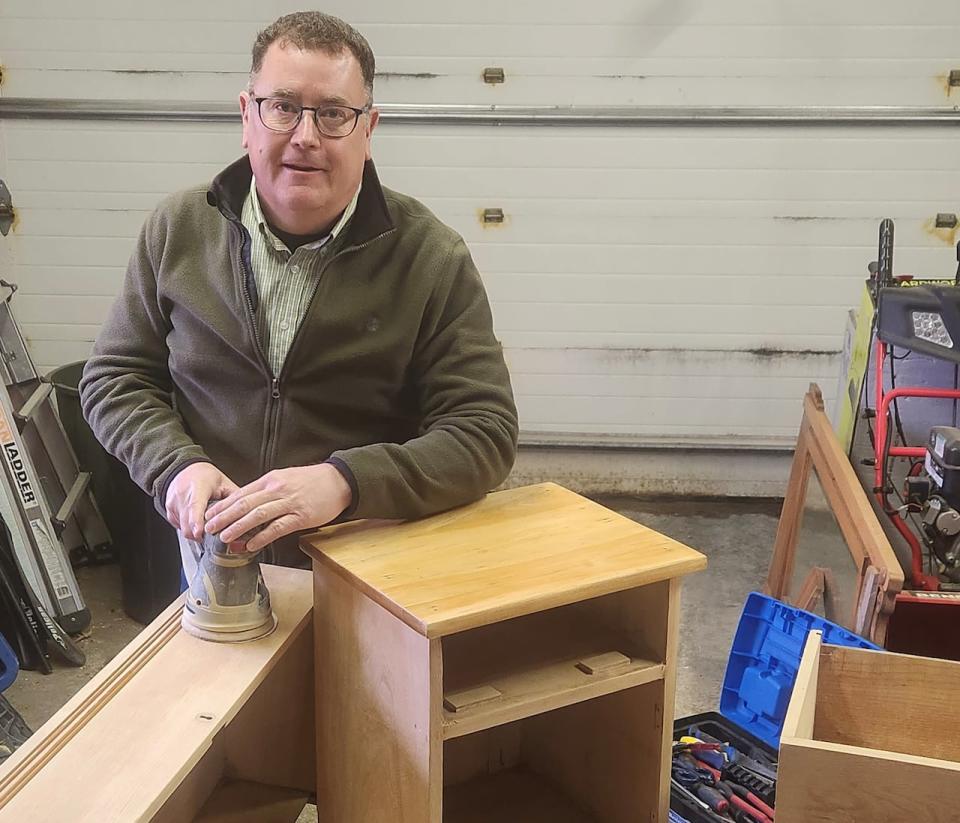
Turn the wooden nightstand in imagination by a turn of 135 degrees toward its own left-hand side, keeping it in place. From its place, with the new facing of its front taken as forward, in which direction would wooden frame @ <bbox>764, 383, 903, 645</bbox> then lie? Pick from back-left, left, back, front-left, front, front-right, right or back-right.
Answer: front-right

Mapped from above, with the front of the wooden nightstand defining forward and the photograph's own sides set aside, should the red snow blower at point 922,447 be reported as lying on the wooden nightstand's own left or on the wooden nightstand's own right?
on the wooden nightstand's own left

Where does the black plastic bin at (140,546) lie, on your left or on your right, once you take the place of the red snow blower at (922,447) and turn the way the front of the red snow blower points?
on your right

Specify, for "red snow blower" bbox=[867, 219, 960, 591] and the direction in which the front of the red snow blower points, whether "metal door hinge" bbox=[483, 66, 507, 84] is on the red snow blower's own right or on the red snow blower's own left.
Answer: on the red snow blower's own right

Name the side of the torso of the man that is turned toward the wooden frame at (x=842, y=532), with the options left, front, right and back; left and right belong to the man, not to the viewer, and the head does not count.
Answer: left

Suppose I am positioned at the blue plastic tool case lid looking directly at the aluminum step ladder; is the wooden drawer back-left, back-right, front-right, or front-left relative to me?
back-left

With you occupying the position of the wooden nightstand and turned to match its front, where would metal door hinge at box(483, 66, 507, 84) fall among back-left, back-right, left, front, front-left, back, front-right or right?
back-left

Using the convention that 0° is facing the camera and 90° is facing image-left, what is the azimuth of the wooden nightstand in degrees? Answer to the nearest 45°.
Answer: approximately 315°
